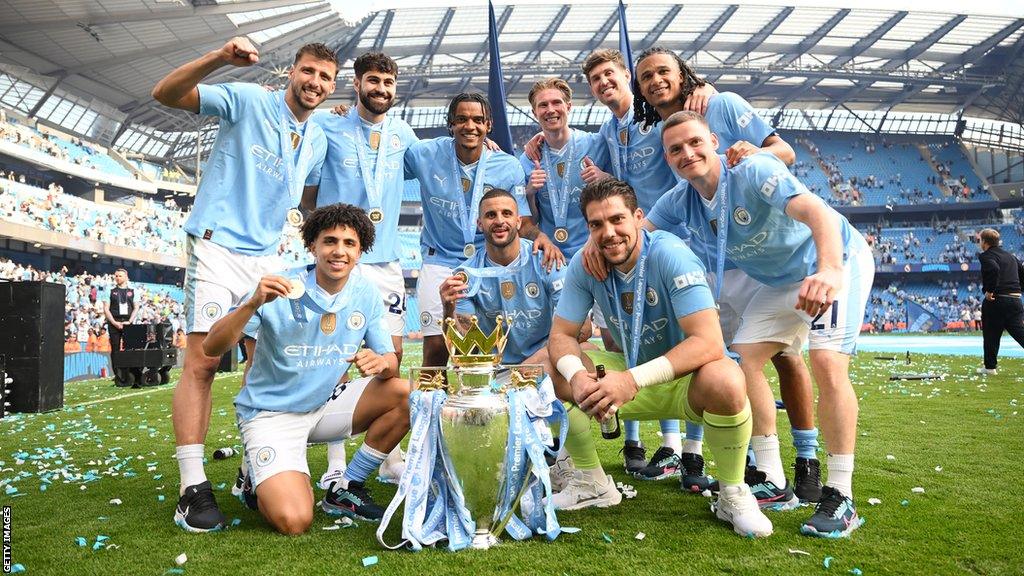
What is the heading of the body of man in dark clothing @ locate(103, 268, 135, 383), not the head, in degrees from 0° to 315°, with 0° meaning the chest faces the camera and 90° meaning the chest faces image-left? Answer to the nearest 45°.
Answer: approximately 0°

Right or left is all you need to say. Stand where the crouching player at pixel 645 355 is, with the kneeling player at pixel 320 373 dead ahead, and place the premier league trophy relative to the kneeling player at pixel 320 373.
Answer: left

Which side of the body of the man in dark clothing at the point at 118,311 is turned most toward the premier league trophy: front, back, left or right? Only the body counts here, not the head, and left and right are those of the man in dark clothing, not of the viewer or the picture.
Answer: front

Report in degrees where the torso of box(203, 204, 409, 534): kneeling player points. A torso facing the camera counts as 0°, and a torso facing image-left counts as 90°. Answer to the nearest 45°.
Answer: approximately 0°

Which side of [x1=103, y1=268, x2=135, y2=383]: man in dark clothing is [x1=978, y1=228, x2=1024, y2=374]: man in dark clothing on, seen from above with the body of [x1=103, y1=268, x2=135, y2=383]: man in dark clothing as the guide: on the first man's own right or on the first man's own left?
on the first man's own left

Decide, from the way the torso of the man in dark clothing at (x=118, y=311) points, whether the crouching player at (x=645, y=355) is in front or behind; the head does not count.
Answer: in front

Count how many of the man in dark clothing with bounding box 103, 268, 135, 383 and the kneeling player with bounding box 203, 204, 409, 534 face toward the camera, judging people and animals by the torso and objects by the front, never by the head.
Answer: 2

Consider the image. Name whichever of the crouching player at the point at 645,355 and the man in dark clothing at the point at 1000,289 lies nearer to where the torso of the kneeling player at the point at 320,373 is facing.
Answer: the crouching player

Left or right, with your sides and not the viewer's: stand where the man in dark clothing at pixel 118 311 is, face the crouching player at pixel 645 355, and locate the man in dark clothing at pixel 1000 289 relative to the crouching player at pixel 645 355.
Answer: left

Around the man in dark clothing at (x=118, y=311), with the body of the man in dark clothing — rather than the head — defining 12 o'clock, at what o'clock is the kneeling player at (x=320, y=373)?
The kneeling player is roughly at 12 o'clock from the man in dark clothing.
